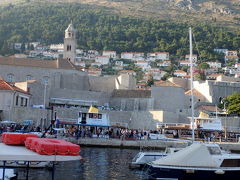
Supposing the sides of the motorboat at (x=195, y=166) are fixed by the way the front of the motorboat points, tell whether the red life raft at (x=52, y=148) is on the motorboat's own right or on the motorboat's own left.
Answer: on the motorboat's own right
